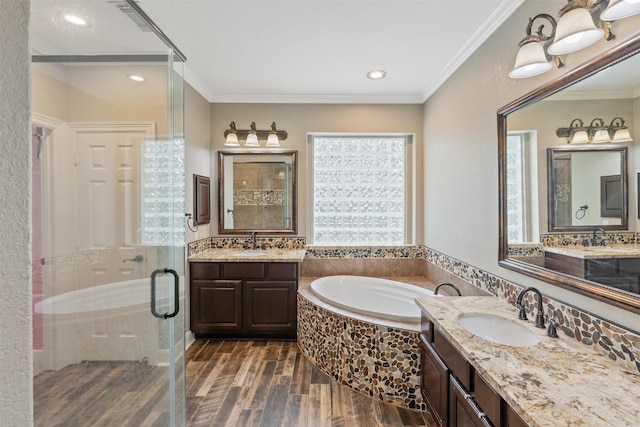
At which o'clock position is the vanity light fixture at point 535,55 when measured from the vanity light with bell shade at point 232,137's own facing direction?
the vanity light fixture at point 535,55 is roughly at 11 o'clock from the vanity light with bell shade at point 232,137.

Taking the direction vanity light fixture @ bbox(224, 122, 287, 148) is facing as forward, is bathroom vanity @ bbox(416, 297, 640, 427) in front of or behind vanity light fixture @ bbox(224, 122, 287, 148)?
in front

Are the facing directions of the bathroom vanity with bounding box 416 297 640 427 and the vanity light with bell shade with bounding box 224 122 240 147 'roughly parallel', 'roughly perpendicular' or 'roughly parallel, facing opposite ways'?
roughly perpendicular

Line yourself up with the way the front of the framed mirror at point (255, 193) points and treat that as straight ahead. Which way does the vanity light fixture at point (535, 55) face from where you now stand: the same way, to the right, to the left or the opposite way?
to the right

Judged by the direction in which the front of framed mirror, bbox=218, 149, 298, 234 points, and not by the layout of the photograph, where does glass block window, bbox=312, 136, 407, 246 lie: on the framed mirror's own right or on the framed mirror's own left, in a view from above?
on the framed mirror's own left

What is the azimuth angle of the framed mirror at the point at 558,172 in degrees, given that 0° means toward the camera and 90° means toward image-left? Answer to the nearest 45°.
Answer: approximately 45°

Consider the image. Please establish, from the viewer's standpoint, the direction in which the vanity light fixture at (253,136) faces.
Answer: facing the viewer

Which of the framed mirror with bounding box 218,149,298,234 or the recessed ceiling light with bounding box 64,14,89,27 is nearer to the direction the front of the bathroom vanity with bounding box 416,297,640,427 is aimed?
the recessed ceiling light

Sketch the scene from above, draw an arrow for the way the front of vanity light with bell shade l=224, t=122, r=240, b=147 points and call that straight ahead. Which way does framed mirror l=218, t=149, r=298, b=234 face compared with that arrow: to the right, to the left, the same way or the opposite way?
the same way

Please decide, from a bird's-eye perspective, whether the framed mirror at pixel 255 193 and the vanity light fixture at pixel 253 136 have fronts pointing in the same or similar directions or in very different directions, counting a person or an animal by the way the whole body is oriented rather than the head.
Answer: same or similar directions

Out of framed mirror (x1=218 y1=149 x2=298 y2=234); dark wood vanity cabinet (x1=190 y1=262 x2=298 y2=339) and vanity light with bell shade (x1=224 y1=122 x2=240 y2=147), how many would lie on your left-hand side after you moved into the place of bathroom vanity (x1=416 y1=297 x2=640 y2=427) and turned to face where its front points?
0

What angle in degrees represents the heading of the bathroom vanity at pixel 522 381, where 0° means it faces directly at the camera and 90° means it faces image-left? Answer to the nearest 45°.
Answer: approximately 45°

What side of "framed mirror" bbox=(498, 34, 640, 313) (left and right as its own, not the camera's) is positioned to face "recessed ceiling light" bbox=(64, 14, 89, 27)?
front

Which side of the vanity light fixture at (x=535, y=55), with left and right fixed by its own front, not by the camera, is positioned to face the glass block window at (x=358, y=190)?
right

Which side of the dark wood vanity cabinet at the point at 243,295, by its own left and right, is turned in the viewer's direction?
front
